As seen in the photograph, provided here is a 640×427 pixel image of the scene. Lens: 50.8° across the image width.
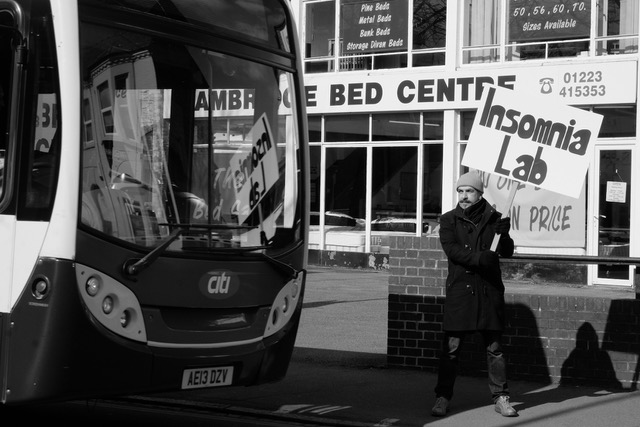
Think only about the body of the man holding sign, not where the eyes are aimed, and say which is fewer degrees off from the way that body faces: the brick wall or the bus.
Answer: the bus

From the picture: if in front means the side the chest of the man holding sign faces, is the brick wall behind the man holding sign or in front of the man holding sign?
behind

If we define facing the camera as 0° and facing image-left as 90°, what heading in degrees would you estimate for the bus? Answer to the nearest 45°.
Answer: approximately 315°

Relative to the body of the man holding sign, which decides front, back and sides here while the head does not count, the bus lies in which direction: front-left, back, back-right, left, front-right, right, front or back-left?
front-right

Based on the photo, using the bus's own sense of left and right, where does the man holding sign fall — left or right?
on its left
